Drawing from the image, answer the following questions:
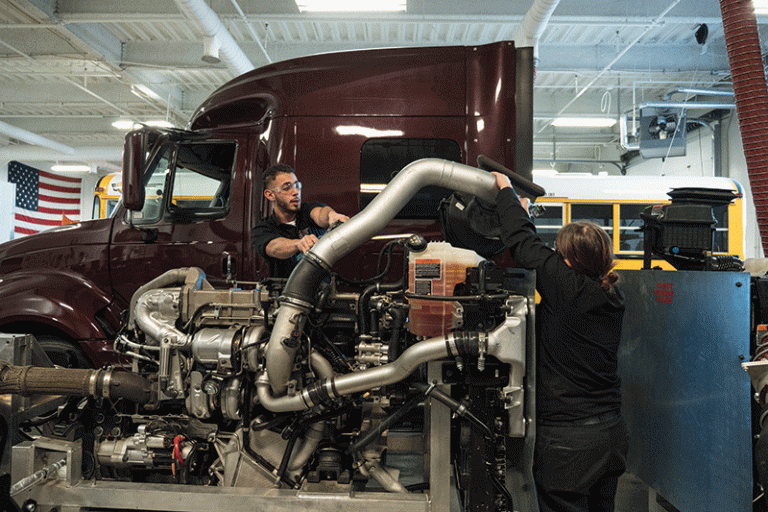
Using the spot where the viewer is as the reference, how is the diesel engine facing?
facing to the right of the viewer

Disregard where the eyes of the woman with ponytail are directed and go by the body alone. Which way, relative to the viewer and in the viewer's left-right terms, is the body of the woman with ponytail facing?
facing away from the viewer and to the left of the viewer

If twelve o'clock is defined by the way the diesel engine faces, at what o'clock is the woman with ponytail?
The woman with ponytail is roughly at 1 o'clock from the diesel engine.

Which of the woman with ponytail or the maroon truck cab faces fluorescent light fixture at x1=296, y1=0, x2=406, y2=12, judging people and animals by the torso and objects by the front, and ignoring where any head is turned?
the woman with ponytail

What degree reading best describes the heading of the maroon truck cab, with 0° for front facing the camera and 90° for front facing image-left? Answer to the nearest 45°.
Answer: approximately 90°

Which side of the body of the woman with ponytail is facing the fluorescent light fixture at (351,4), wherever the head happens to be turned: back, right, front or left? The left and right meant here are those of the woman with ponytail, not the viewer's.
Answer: front

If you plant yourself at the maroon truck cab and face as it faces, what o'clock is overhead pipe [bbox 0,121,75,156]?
The overhead pipe is roughly at 2 o'clock from the maroon truck cab.

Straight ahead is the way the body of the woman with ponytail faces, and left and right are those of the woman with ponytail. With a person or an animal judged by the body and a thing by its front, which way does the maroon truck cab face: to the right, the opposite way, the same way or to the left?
to the left

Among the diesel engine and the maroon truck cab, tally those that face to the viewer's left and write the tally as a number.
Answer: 1

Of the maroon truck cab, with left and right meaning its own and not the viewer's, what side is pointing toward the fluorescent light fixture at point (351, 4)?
right

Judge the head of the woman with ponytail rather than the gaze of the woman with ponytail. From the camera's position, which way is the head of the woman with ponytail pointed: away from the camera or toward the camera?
away from the camera

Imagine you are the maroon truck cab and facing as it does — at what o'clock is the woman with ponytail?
The woman with ponytail is roughly at 8 o'clock from the maroon truck cab.

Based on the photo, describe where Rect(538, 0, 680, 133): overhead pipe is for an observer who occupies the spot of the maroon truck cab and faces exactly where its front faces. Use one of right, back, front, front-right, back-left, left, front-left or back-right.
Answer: back-right

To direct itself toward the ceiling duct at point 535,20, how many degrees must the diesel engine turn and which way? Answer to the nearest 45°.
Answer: approximately 45° to its left

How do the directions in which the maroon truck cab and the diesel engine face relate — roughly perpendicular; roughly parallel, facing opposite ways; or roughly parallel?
roughly parallel, facing opposite ways
